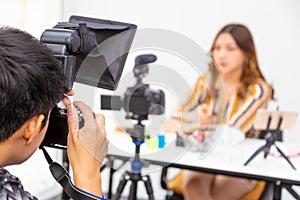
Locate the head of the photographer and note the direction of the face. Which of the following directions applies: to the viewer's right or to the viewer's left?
to the viewer's right

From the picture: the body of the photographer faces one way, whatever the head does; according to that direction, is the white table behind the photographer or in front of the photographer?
in front

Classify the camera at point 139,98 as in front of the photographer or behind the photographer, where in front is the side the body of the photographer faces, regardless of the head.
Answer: in front

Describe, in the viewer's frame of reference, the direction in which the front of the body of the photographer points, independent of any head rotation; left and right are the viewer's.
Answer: facing away from the viewer and to the right of the viewer
